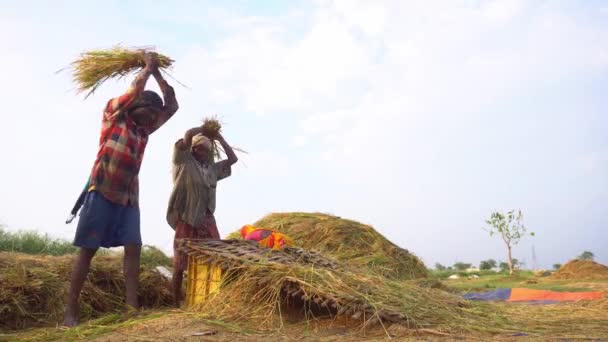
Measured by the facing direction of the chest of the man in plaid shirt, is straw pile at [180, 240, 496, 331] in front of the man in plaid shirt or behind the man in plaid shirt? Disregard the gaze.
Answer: in front

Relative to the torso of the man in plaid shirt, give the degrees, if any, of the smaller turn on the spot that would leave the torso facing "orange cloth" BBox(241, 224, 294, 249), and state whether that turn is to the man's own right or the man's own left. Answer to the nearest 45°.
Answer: approximately 90° to the man's own left

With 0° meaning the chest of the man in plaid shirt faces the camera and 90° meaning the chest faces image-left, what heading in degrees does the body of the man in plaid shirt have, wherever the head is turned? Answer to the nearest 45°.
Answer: approximately 315°

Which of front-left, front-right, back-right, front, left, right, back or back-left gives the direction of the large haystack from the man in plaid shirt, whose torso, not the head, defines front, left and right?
left

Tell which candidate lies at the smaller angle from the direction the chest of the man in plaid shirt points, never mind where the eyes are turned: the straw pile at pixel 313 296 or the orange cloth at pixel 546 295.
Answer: the straw pile

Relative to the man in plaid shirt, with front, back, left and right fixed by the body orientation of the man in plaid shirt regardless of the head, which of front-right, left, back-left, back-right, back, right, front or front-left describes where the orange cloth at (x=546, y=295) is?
front-left

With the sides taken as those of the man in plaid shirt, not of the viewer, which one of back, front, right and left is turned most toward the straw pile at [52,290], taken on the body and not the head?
back

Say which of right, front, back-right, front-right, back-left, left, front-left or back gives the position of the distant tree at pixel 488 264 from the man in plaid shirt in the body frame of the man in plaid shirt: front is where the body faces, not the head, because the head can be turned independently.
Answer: left
